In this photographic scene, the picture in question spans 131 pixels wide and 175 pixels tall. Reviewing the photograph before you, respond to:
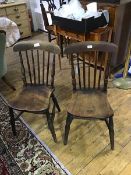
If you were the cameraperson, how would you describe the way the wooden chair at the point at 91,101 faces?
facing the viewer

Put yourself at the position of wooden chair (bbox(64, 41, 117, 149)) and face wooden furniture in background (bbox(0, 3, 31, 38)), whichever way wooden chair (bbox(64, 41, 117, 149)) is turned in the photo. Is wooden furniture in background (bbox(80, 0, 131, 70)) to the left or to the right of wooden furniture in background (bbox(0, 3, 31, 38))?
right

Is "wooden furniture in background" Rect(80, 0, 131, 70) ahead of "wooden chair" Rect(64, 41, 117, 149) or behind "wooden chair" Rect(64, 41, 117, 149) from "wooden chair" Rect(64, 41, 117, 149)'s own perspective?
behind

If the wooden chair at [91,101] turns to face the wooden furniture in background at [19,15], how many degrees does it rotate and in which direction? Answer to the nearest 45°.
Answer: approximately 135° to its right
